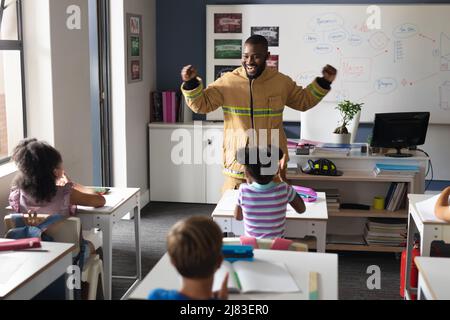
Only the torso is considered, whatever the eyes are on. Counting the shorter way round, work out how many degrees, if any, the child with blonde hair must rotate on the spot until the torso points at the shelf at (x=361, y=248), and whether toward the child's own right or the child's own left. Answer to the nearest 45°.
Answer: approximately 45° to the child's own right

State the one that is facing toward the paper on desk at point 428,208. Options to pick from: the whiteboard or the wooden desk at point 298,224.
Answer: the whiteboard

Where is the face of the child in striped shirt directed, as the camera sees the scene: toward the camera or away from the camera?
away from the camera

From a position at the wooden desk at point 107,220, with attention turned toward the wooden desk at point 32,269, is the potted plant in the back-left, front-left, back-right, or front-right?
back-left

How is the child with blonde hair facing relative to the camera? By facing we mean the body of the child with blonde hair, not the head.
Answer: away from the camera

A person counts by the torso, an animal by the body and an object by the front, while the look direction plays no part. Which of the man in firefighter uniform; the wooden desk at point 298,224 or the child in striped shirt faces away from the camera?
the child in striped shirt

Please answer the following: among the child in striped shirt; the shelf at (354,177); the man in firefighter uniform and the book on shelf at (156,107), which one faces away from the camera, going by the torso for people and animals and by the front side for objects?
the child in striped shirt

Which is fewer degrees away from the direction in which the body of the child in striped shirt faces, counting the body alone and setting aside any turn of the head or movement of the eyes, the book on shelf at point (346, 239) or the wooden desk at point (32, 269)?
the book on shelf

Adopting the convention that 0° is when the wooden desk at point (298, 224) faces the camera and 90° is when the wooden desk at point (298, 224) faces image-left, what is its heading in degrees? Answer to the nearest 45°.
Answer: approximately 0°

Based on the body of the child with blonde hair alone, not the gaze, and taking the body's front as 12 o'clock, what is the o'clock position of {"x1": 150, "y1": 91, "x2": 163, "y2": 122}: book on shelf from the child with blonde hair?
The book on shelf is roughly at 12 o'clock from the child with blonde hair.

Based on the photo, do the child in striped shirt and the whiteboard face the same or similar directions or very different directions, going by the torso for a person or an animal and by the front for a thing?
very different directions
